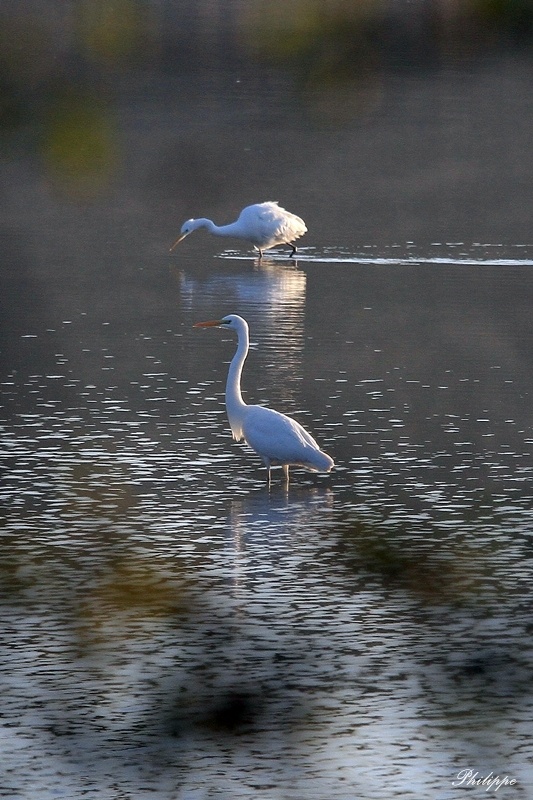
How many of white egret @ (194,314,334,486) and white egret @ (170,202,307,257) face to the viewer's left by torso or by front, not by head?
2

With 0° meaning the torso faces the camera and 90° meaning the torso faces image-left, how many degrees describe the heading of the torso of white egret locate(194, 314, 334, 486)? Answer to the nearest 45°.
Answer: approximately 90°

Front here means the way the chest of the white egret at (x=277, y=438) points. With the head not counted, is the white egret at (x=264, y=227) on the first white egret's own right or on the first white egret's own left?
on the first white egret's own right

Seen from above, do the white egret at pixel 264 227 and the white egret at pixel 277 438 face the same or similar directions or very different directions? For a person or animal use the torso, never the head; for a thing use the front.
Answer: same or similar directions

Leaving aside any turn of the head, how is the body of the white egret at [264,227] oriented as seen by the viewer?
to the viewer's left

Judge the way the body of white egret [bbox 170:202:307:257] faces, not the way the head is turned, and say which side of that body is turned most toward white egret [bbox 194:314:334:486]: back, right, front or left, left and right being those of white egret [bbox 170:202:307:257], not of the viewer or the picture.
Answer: left
